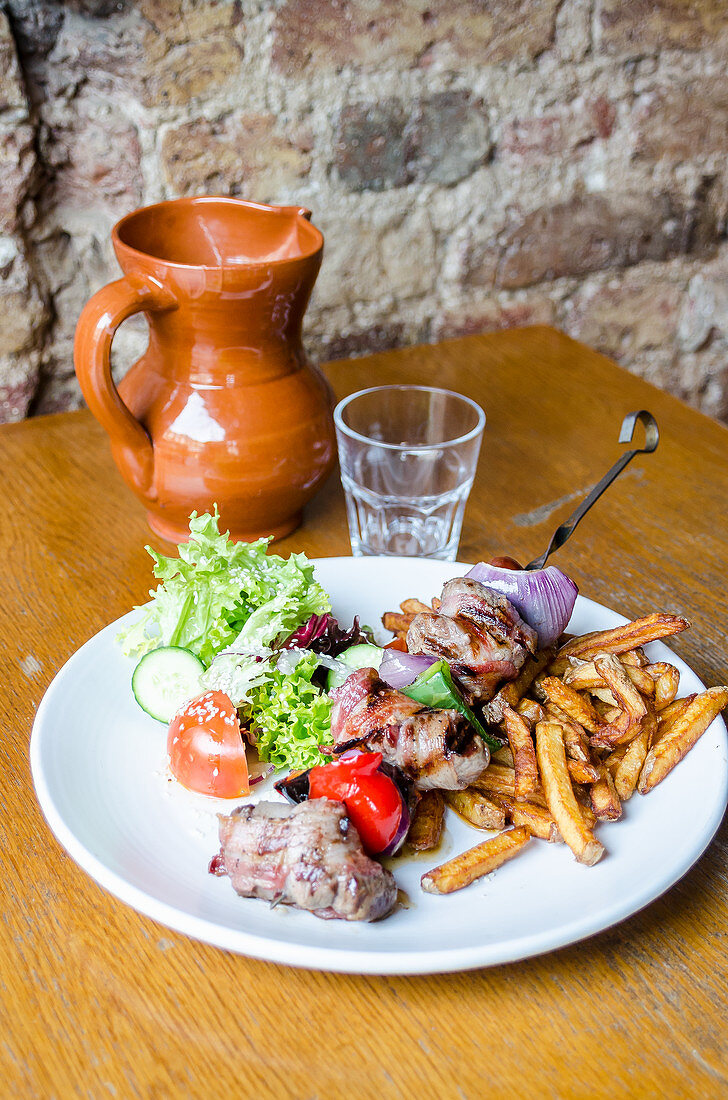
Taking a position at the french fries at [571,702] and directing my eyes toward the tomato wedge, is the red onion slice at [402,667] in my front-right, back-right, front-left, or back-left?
front-right

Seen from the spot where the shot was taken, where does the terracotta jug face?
facing away from the viewer and to the right of the viewer

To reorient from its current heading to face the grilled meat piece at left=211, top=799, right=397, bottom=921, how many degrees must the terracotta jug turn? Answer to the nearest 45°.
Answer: approximately 135° to its right
